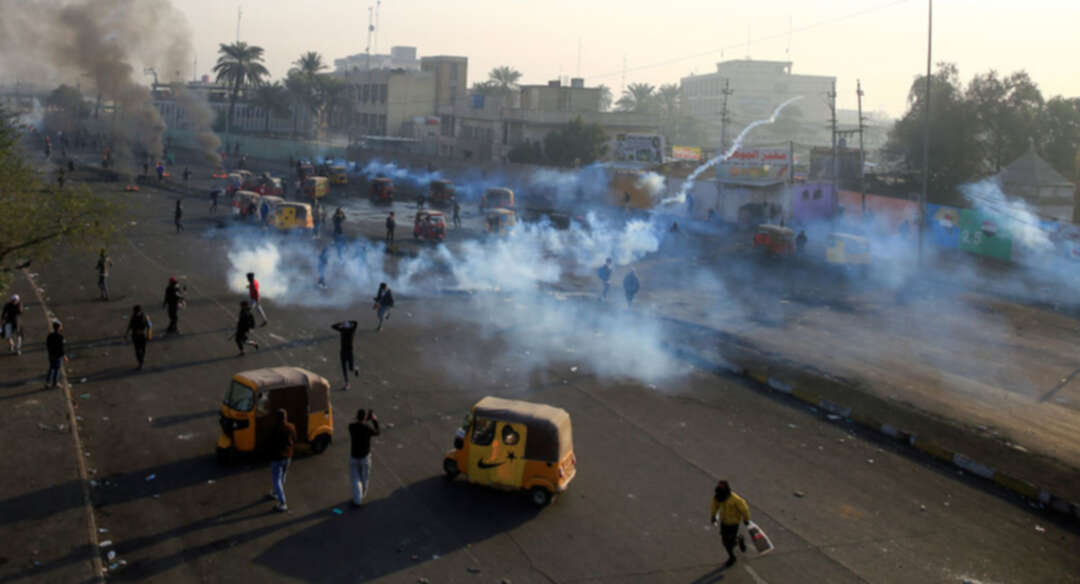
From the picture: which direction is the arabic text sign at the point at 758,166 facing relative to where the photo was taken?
toward the camera

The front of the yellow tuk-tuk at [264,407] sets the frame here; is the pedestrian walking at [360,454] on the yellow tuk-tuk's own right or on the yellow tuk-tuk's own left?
on the yellow tuk-tuk's own left

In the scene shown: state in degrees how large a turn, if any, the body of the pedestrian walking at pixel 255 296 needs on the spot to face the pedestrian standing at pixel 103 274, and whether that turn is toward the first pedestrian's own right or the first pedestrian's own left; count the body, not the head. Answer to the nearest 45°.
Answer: approximately 45° to the first pedestrian's own right

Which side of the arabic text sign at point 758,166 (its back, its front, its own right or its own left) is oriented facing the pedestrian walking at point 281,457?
front

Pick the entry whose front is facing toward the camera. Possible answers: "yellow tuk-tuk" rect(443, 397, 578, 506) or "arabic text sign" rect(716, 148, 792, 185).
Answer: the arabic text sign

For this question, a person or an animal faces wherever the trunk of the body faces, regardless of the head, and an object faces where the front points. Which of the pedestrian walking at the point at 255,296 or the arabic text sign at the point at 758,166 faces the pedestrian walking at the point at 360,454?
the arabic text sign

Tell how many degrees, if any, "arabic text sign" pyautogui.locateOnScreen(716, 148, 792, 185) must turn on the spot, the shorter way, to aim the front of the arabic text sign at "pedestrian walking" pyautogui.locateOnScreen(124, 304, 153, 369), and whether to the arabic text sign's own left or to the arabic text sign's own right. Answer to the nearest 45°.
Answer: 0° — it already faces them

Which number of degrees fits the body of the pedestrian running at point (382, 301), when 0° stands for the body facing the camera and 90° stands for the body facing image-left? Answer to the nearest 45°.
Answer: approximately 45°

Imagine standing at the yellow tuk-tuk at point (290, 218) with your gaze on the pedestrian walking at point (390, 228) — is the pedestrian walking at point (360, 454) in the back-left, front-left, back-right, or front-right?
front-right

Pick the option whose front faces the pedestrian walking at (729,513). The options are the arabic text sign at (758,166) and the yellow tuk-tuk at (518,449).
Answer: the arabic text sign
